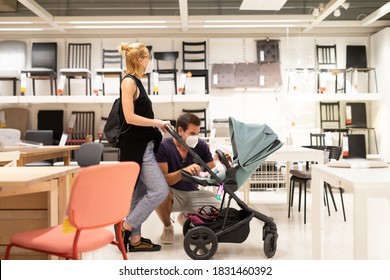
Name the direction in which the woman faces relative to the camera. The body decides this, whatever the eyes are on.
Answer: to the viewer's right

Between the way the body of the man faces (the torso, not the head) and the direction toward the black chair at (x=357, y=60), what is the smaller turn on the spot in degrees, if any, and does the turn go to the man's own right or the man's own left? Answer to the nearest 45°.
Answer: approximately 90° to the man's own left

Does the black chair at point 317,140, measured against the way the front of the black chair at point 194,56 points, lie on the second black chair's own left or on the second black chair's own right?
on the second black chair's own left

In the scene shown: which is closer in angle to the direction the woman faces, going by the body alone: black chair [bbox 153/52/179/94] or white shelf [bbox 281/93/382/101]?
the white shelf

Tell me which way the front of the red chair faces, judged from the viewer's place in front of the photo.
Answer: facing away from the viewer and to the left of the viewer

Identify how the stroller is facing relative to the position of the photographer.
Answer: facing to the right of the viewer

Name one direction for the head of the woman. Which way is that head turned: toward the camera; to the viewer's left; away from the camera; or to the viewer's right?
to the viewer's right

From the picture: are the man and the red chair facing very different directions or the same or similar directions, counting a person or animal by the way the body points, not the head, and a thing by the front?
very different directions

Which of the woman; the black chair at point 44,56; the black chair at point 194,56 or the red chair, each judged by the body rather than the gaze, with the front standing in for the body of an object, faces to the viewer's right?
the woman

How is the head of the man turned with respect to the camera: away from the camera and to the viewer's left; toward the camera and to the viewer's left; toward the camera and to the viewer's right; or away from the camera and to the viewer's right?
toward the camera and to the viewer's right

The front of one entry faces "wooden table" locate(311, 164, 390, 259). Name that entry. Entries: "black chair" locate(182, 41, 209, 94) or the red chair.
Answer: the black chair

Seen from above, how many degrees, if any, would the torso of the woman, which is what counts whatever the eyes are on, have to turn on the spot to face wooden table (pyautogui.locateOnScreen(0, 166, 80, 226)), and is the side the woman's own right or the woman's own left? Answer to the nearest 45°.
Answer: approximately 135° to the woman's own right

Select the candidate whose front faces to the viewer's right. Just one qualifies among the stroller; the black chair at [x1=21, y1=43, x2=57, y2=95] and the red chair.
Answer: the stroller

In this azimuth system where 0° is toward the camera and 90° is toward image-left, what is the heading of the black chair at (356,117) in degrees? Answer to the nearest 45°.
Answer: approximately 315°
